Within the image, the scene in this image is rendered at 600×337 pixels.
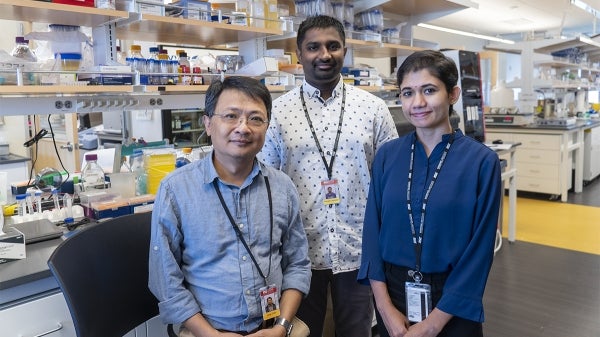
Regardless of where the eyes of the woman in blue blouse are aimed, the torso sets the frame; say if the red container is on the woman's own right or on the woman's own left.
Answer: on the woman's own right

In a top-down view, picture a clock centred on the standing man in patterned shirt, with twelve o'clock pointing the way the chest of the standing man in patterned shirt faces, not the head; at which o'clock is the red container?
The red container is roughly at 3 o'clock from the standing man in patterned shirt.

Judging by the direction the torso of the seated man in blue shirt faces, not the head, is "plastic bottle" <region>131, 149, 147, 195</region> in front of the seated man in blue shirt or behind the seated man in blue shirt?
behind

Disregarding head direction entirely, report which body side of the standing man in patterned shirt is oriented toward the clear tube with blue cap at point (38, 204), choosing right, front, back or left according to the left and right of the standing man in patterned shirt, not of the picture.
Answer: right

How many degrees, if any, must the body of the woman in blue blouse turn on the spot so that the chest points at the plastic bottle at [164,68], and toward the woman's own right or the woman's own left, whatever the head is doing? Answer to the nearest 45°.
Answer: approximately 90° to the woman's own right

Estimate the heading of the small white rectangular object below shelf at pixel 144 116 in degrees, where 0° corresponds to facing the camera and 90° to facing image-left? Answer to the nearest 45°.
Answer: approximately 0°

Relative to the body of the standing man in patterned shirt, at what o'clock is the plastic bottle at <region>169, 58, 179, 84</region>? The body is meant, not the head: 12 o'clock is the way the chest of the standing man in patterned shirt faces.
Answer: The plastic bottle is roughly at 4 o'clock from the standing man in patterned shirt.

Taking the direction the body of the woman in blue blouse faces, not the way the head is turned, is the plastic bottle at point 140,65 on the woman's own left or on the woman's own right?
on the woman's own right

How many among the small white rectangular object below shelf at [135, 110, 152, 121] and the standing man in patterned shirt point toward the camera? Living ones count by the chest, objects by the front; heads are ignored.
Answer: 2
